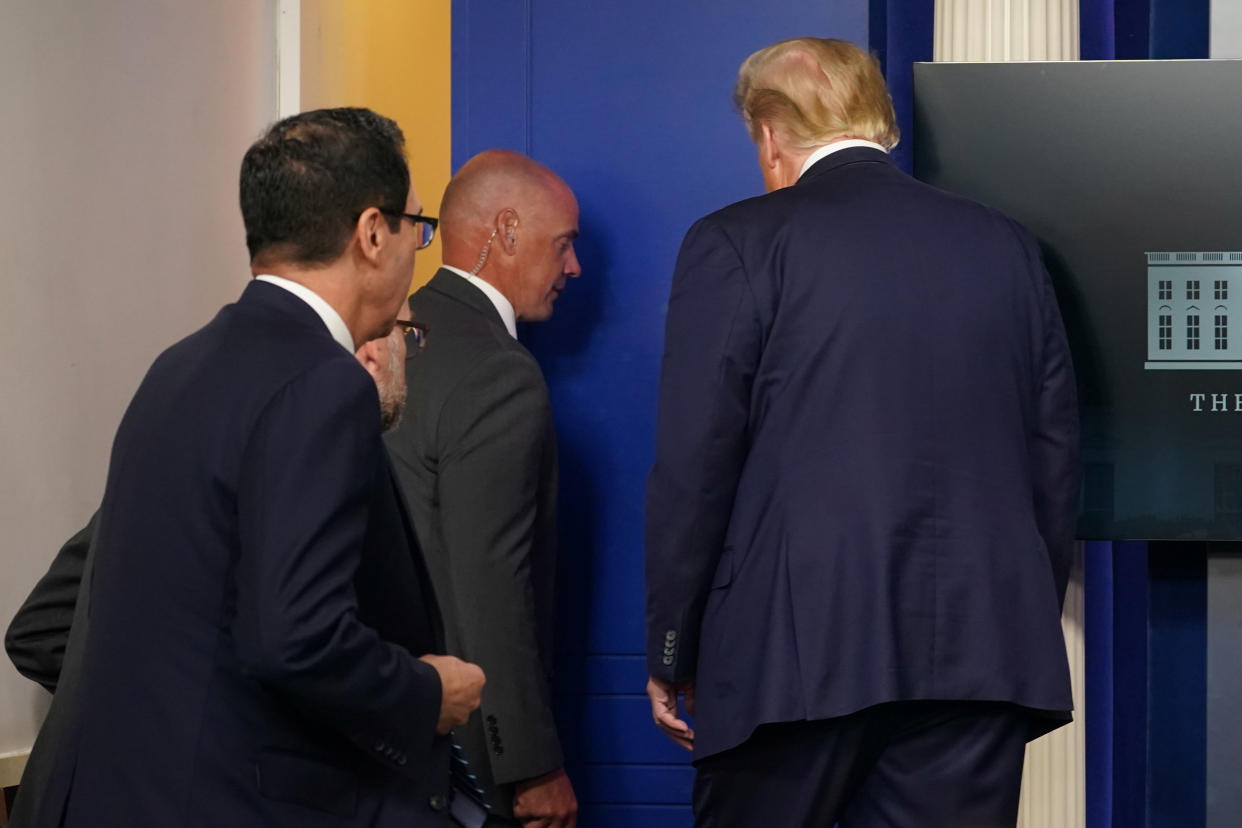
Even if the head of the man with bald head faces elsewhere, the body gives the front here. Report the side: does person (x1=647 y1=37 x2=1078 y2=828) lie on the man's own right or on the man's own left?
on the man's own right

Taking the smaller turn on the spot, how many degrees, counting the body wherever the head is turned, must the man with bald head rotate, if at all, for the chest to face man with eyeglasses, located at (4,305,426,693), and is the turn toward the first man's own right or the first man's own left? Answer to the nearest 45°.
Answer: approximately 135° to the first man's own right

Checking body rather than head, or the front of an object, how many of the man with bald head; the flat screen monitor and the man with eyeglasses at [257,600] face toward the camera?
1

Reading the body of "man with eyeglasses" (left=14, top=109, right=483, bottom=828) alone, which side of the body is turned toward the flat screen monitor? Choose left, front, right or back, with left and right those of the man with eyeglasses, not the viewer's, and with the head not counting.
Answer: front

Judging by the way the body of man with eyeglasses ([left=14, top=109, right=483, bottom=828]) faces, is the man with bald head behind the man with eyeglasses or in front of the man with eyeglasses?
in front

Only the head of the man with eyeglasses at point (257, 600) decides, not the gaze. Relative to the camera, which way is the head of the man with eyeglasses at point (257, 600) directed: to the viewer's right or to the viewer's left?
to the viewer's right

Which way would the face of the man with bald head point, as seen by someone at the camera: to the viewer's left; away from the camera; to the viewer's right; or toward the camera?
to the viewer's right

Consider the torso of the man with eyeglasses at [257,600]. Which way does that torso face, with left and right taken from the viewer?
facing away from the viewer and to the right of the viewer

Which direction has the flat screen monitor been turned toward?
toward the camera

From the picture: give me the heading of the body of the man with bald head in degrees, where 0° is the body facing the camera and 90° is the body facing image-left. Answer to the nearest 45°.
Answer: approximately 270°

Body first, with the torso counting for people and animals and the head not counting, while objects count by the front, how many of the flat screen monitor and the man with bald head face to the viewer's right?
1

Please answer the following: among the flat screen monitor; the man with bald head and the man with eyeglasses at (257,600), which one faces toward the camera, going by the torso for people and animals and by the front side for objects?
the flat screen monitor

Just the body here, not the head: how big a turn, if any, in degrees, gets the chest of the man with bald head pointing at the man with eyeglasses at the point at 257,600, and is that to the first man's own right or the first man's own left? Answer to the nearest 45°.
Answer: approximately 90° to the first man's own right
